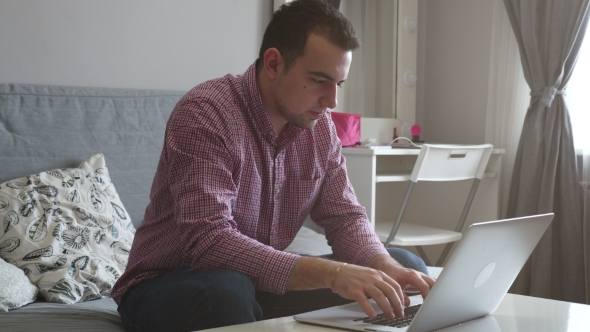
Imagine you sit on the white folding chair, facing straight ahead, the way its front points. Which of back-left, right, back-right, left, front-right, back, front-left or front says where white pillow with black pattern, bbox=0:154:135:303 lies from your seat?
left

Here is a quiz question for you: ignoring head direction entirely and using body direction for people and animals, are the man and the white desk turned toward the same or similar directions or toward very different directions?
same or similar directions

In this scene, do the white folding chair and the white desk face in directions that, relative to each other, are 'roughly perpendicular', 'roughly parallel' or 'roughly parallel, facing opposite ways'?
roughly parallel, facing opposite ways

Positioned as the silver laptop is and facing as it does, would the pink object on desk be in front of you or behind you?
in front

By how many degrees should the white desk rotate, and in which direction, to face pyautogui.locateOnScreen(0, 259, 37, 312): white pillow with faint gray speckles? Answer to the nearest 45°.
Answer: approximately 90° to its right

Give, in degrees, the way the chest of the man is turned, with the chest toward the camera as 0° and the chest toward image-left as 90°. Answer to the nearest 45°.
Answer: approximately 315°

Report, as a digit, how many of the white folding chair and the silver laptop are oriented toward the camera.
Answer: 0

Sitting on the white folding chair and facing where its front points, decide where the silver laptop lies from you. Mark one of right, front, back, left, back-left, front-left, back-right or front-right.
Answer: back-left

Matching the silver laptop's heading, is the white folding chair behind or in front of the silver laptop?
in front

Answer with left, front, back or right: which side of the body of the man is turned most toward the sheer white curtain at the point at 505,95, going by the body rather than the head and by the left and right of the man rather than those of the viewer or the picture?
left

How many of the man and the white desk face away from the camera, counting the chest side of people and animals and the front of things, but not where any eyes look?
0

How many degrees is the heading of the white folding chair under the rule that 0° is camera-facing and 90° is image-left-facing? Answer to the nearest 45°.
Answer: approximately 135°
